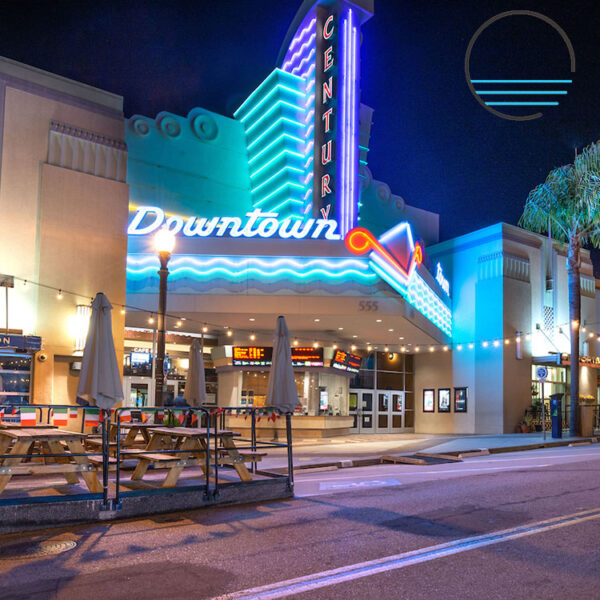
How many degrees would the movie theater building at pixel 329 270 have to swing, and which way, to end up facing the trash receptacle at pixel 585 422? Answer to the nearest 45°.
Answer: approximately 45° to its left

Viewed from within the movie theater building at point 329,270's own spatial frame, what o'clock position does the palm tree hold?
The palm tree is roughly at 10 o'clock from the movie theater building.

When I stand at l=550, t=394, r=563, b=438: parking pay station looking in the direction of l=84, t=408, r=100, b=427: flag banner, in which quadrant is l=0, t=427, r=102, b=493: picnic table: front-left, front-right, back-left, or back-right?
front-left

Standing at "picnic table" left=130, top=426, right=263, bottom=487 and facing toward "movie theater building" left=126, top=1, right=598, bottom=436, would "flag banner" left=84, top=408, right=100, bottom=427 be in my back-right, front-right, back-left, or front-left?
front-left

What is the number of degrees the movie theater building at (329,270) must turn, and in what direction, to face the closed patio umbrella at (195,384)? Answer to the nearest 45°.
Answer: approximately 45° to its right

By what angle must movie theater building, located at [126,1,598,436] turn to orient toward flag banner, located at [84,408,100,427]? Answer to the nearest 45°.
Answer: approximately 90° to its right

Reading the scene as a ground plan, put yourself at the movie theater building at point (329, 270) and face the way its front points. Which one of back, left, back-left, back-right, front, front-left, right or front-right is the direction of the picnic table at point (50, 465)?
front-right

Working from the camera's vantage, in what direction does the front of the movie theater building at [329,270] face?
facing the viewer and to the right of the viewer

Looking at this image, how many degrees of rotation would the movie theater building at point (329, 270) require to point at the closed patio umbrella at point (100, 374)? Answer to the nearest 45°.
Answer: approximately 45° to its right

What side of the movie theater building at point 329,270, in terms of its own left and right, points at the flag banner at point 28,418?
right
